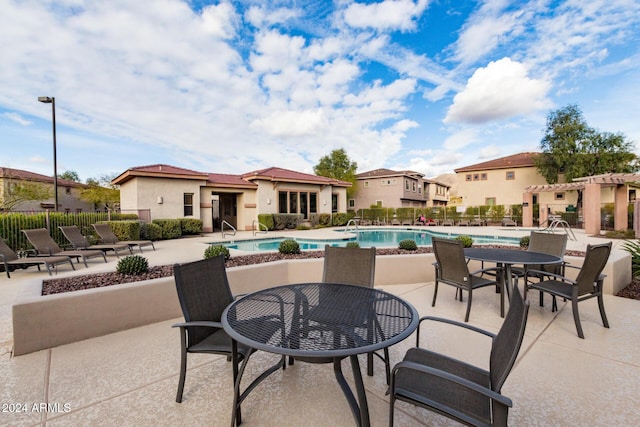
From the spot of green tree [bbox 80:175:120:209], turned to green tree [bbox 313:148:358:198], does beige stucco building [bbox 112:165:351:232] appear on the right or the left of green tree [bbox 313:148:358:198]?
right

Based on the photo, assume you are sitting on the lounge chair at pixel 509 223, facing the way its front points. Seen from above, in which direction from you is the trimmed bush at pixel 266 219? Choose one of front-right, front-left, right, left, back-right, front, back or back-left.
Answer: front-right

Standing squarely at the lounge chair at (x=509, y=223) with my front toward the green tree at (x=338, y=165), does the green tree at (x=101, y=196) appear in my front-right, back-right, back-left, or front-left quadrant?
front-left

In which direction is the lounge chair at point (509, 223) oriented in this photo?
toward the camera

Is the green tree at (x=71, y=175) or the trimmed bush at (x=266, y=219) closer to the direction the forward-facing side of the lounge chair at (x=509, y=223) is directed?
the trimmed bush

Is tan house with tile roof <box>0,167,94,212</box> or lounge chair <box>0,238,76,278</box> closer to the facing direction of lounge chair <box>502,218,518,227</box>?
the lounge chair

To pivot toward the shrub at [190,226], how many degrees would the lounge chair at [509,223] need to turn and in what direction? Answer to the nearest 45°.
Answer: approximately 45° to its right

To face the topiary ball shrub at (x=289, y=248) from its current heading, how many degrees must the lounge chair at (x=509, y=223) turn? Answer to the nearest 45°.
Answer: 0° — it already faces it

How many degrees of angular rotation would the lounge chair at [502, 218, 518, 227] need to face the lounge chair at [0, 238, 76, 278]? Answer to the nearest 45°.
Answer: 0° — it already faces it

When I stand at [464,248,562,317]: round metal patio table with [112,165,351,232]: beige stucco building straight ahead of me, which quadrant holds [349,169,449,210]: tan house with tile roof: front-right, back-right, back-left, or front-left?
front-right

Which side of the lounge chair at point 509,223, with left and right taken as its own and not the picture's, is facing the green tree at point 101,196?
right

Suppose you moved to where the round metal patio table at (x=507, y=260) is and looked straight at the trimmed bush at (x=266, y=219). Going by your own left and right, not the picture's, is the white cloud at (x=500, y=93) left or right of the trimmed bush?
right

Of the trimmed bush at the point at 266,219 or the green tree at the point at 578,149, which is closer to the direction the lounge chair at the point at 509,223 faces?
the trimmed bush

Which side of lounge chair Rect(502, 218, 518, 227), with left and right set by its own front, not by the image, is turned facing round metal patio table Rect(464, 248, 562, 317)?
front

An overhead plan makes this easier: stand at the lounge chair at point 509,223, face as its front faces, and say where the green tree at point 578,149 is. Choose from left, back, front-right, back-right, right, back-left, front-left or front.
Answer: back-left
